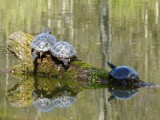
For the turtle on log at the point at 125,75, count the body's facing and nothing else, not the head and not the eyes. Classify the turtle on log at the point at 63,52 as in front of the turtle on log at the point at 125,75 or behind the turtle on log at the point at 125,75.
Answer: in front

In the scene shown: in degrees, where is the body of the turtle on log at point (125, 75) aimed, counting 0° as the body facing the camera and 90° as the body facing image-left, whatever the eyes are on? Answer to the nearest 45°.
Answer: approximately 90°
